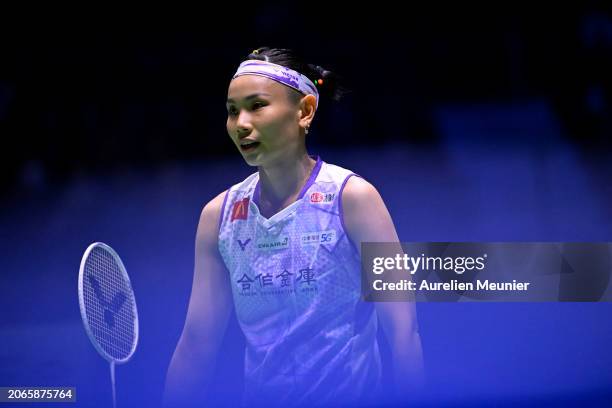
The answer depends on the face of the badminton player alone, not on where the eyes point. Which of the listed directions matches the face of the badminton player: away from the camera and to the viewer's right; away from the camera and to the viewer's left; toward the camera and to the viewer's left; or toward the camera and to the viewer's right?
toward the camera and to the viewer's left

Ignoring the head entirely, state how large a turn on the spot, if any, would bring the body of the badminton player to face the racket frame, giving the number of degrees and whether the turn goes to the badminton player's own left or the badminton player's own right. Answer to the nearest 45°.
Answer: approximately 45° to the badminton player's own right

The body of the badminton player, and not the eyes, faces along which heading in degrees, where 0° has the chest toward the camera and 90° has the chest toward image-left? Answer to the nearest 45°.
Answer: approximately 45°
